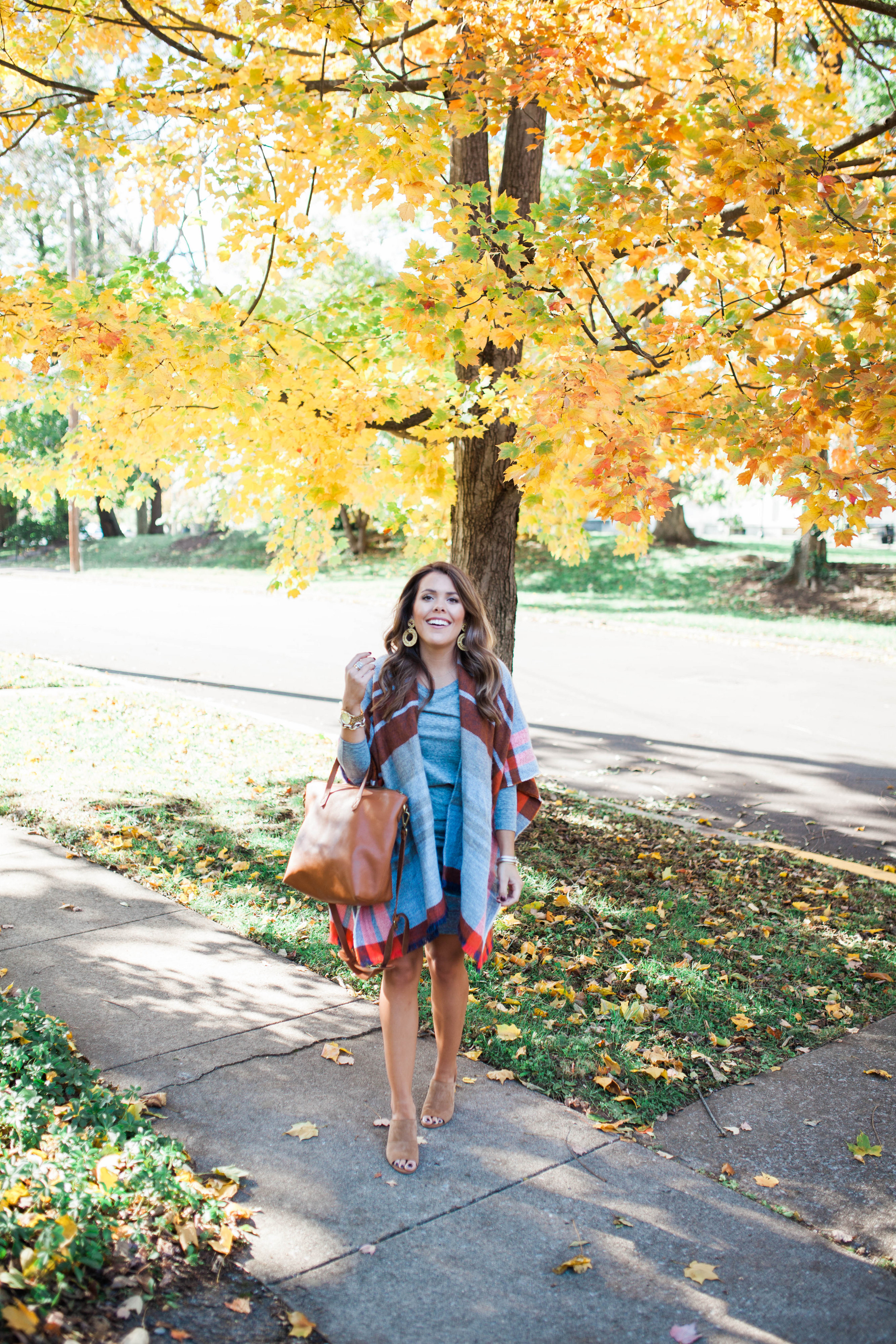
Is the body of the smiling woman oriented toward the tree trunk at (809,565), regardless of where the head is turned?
no

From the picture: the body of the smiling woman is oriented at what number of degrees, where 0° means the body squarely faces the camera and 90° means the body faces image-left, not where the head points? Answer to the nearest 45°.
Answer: approximately 0°

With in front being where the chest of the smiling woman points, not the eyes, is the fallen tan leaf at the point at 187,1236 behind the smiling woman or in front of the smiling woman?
in front

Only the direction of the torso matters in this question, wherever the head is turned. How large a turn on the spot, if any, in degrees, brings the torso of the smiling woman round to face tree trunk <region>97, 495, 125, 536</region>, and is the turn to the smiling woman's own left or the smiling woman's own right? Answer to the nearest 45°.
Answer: approximately 180°

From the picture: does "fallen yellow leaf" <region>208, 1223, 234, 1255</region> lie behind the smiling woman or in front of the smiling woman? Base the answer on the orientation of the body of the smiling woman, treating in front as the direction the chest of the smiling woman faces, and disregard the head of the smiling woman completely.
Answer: in front

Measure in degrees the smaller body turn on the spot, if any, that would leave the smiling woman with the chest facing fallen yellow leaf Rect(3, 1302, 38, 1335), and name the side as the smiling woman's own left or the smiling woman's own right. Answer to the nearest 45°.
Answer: approximately 45° to the smiling woman's own right

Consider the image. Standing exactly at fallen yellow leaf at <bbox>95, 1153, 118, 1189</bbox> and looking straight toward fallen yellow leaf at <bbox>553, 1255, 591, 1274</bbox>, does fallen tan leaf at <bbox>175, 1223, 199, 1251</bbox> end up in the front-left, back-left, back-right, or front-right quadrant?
front-right

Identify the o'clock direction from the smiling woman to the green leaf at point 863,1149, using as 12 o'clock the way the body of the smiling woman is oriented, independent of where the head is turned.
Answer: The green leaf is roughly at 9 o'clock from the smiling woman.

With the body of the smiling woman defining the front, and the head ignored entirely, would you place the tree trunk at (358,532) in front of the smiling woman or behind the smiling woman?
behind

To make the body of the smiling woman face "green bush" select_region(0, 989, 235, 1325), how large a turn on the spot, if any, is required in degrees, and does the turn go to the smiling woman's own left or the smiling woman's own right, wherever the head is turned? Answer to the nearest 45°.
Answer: approximately 45° to the smiling woman's own right

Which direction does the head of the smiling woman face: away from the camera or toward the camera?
toward the camera
